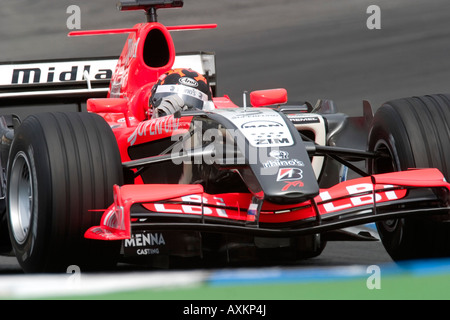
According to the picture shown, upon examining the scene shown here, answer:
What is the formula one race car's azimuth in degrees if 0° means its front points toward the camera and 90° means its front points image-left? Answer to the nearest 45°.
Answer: approximately 315°
